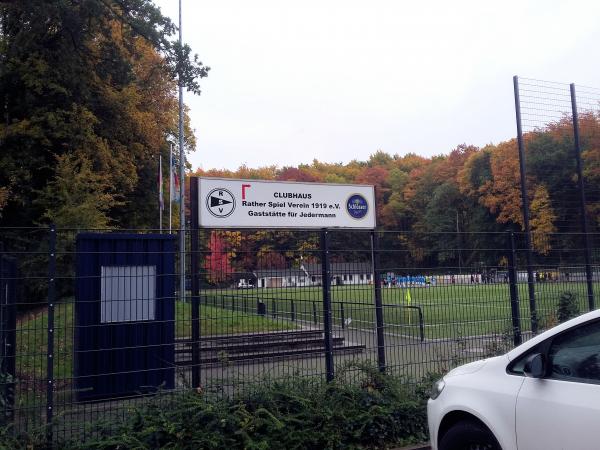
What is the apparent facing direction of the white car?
to the viewer's left

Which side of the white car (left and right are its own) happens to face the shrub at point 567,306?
right

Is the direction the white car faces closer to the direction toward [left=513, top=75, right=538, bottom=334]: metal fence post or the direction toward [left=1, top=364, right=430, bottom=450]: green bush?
the green bush

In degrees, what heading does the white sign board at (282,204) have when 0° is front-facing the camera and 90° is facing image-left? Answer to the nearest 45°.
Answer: approximately 0°

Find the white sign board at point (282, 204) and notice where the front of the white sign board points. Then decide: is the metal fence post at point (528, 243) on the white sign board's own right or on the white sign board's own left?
on the white sign board's own left

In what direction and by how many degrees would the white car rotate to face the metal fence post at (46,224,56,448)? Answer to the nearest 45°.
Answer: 0° — it already faces it

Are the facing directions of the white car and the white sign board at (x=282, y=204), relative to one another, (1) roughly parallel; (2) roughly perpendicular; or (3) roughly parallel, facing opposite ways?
roughly perpendicular

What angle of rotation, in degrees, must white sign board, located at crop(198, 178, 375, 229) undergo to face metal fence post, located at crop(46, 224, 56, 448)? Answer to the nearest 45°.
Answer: approximately 45° to its right

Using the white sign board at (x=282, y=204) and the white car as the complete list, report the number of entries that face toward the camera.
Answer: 1

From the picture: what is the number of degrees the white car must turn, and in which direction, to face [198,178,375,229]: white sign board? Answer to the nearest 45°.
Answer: approximately 45° to its right
